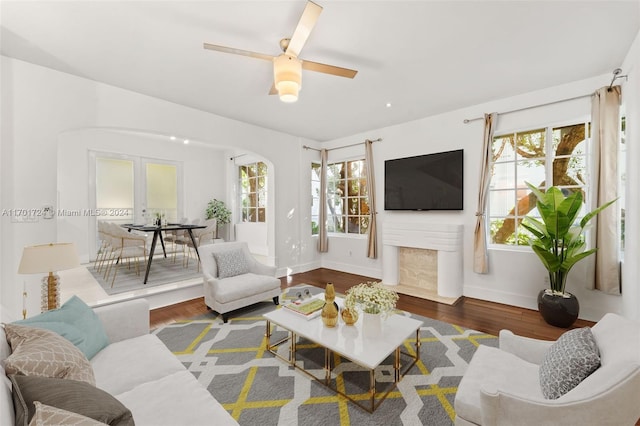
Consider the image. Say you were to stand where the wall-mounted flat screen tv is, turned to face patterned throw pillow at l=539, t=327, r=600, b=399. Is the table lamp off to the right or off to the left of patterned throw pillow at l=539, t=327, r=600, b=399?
right

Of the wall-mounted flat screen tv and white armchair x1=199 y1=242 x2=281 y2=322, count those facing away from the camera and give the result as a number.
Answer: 0

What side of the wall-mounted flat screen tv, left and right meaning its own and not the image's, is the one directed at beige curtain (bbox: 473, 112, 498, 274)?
left

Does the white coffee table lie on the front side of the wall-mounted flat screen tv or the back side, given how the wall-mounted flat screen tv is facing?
on the front side

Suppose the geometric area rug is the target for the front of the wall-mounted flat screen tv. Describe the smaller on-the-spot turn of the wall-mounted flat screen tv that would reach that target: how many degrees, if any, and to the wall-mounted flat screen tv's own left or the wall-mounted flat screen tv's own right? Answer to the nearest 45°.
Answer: approximately 45° to the wall-mounted flat screen tv's own left

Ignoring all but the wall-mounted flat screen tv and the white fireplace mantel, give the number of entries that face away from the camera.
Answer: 0

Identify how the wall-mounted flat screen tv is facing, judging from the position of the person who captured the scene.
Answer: facing the viewer and to the left of the viewer

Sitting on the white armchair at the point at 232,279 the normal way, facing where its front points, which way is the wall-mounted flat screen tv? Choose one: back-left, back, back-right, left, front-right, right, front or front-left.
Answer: front-left

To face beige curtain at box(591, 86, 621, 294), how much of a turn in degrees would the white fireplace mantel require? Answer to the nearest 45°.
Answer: approximately 135° to its left

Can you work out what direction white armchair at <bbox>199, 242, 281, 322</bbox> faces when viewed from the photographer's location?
facing the viewer and to the right of the viewer

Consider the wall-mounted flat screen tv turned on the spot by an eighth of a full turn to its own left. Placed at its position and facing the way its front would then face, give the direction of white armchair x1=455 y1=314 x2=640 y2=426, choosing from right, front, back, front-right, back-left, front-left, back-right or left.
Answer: front

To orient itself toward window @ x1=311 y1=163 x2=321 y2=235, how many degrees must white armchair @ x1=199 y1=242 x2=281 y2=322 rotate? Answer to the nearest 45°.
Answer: approximately 90° to its left

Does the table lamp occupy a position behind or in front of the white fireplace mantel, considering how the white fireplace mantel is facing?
in front

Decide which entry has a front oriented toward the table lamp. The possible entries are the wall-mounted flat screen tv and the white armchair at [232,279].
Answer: the wall-mounted flat screen tv

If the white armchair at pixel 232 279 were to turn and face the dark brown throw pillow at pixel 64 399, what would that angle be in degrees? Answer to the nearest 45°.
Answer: approximately 45° to its right

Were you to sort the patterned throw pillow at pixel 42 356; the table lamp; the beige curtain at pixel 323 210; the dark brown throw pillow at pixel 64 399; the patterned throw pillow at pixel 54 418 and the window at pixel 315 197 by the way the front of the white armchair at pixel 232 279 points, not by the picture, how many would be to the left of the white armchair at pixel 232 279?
2

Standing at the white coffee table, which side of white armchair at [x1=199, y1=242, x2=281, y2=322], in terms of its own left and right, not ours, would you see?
front

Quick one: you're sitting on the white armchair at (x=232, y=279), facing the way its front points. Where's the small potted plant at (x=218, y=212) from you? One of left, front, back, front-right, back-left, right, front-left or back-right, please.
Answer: back-left
